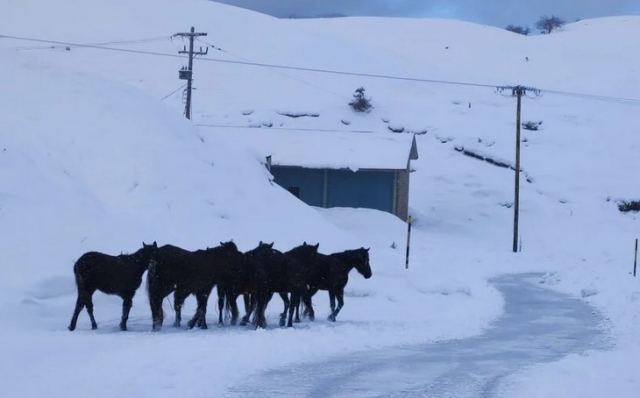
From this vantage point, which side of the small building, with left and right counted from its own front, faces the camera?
front
